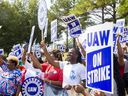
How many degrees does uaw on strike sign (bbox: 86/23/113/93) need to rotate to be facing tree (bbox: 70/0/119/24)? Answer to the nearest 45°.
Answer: approximately 135° to its right

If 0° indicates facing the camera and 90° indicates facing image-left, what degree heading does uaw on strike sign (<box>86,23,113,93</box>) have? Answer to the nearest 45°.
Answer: approximately 45°
